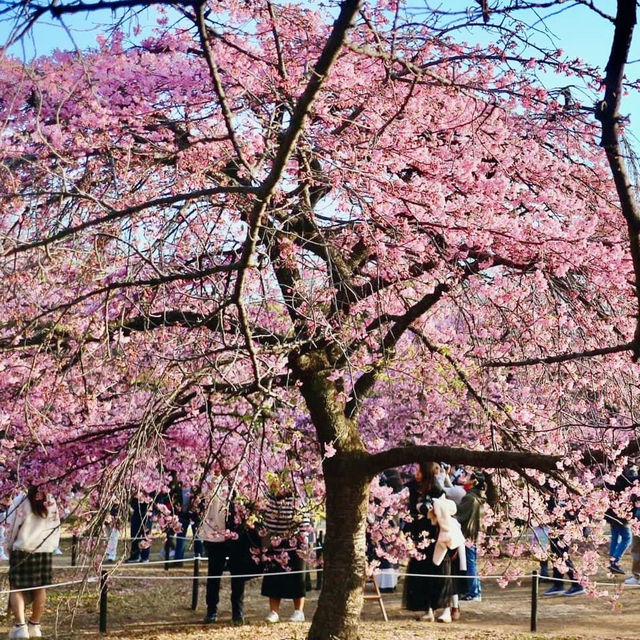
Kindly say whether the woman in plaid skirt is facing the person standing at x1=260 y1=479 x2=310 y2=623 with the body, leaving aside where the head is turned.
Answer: no

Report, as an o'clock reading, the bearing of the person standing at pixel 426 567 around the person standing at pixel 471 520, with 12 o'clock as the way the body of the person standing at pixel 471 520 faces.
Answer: the person standing at pixel 426 567 is roughly at 10 o'clock from the person standing at pixel 471 520.

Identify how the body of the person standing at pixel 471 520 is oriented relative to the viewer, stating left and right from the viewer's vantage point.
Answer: facing to the left of the viewer

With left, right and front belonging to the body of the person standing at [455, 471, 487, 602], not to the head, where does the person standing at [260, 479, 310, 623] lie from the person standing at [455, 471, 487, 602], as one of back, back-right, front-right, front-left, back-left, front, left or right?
front-left

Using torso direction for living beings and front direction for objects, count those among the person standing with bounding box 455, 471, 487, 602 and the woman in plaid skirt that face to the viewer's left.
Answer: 1

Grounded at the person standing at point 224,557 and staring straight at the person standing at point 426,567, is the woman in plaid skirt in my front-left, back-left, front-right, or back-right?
back-right

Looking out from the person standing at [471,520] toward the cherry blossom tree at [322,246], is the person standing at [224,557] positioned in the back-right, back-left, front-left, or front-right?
front-right

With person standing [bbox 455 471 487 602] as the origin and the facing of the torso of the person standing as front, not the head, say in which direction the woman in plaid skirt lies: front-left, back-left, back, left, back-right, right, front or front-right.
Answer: front-left

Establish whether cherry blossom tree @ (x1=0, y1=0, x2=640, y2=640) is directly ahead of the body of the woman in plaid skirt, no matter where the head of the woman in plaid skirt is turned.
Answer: no

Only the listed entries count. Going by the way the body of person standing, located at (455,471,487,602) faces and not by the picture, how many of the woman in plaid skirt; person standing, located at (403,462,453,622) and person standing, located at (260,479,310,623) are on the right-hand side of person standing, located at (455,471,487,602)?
0

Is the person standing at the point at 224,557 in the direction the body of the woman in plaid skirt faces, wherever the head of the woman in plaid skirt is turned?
no
